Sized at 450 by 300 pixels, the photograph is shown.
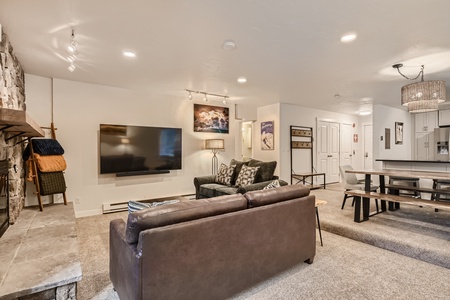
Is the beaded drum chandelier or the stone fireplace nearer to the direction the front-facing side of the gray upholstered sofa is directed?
the stone fireplace

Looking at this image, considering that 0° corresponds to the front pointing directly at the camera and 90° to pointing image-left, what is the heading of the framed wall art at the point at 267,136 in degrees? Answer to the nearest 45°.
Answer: approximately 45°

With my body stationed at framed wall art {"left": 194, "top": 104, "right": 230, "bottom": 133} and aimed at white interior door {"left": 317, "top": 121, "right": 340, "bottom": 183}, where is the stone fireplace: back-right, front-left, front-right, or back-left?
back-right

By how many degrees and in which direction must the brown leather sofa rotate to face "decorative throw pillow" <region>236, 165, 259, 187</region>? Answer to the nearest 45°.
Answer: approximately 45° to its right

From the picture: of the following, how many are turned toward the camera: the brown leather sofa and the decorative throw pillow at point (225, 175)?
1

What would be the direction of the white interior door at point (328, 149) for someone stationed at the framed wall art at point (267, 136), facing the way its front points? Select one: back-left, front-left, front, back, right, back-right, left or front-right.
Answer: back

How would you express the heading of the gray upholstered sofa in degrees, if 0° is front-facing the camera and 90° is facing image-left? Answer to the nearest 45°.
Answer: approximately 45°

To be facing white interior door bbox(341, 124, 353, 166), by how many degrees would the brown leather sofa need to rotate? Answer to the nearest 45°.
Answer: approximately 90° to its right

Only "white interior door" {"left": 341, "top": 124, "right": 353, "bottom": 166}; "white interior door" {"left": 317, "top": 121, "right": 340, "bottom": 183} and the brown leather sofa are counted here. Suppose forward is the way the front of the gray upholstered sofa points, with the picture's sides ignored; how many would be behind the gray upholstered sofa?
2
